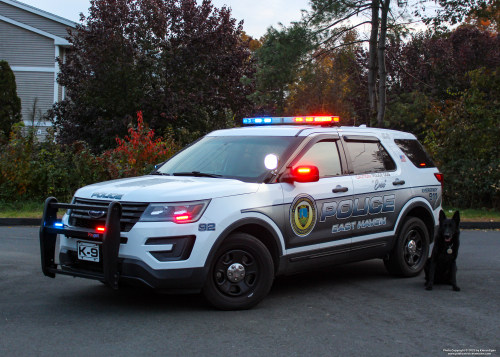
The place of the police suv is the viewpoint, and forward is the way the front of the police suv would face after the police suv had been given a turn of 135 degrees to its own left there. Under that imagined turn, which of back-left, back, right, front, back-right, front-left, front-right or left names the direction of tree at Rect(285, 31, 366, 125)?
left

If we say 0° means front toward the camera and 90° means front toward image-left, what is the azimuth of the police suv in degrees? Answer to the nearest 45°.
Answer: approximately 45°

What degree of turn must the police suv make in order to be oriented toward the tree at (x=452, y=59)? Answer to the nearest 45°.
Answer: approximately 180°

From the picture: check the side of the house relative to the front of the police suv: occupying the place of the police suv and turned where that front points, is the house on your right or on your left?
on your right

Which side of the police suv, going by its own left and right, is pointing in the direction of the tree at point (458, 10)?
back

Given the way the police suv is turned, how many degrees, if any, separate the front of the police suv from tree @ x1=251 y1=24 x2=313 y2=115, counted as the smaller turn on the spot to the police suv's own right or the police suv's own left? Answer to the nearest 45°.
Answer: approximately 135° to the police suv's own right

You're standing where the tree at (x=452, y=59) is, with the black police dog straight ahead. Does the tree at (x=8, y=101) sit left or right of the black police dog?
right

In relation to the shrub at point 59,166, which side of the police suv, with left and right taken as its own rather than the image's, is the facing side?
right
